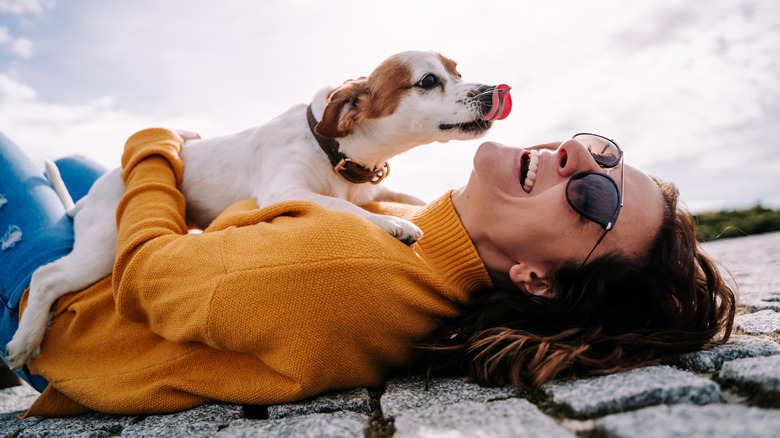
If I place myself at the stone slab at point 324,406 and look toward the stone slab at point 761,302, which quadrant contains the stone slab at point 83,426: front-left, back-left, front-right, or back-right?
back-left

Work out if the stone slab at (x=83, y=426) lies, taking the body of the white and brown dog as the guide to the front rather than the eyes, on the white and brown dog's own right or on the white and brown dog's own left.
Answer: on the white and brown dog's own right

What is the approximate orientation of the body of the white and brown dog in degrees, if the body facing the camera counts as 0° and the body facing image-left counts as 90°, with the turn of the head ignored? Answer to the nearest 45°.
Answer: approximately 270°

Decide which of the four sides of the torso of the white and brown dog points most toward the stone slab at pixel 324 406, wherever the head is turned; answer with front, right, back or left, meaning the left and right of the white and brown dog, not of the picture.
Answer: right

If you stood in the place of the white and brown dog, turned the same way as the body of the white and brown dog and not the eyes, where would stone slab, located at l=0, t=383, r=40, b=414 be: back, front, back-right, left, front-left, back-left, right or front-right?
back

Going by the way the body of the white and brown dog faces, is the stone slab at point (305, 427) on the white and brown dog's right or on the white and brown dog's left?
on the white and brown dog's right
